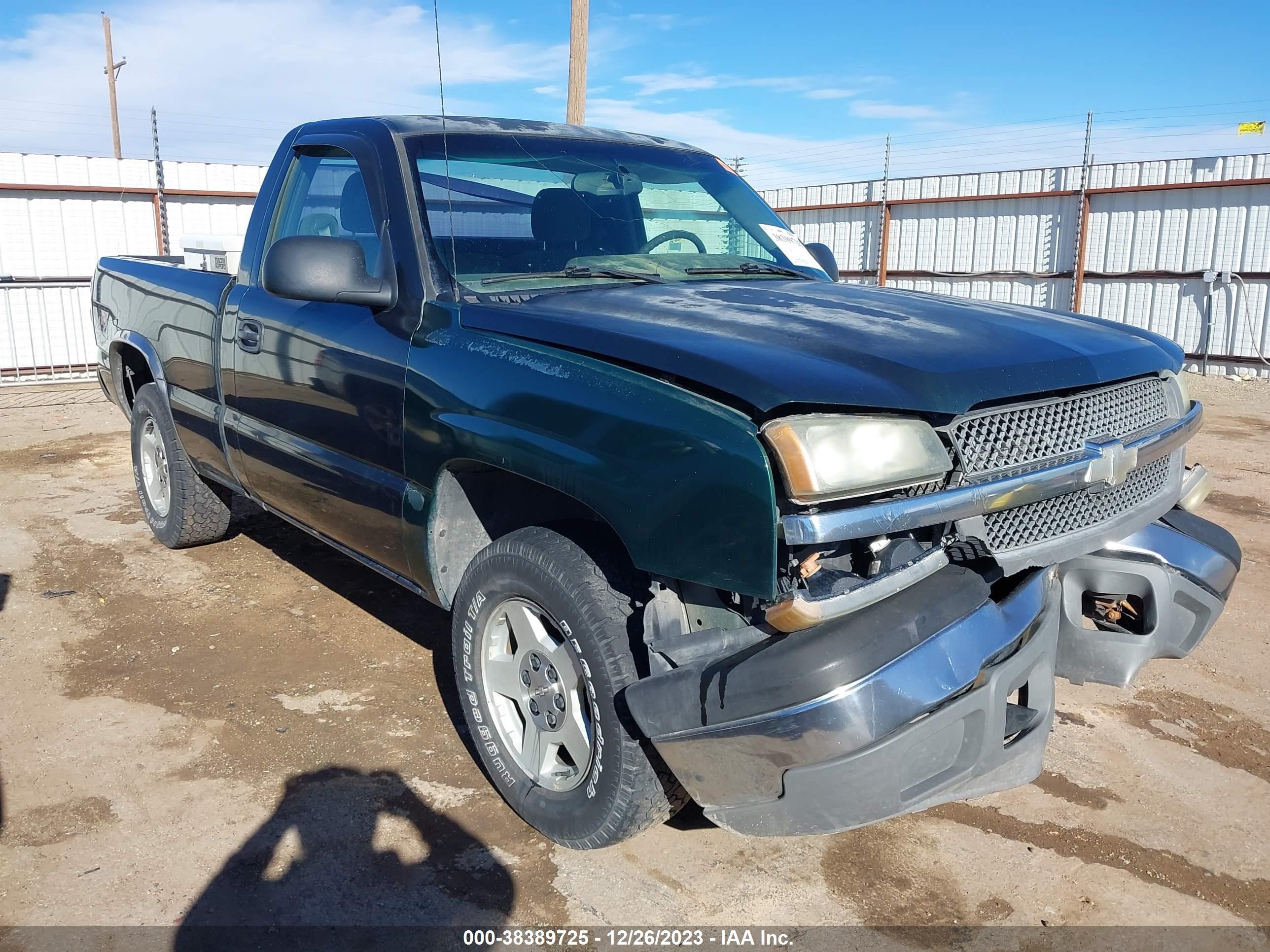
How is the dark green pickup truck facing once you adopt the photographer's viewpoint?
facing the viewer and to the right of the viewer

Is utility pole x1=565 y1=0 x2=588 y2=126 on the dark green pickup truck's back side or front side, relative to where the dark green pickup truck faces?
on the back side

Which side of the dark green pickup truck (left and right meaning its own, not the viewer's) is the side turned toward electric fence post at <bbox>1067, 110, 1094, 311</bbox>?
left

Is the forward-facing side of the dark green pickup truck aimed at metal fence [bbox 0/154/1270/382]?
no

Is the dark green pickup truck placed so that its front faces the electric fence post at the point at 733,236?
no

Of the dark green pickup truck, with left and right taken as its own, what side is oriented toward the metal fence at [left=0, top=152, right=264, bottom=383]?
back
